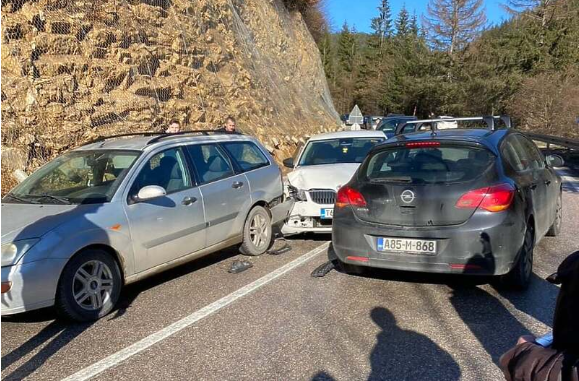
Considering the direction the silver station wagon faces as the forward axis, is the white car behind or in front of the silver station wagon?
behind

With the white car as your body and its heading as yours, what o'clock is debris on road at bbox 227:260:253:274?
The debris on road is roughly at 1 o'clock from the white car.

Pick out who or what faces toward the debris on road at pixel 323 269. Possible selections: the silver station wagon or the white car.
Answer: the white car

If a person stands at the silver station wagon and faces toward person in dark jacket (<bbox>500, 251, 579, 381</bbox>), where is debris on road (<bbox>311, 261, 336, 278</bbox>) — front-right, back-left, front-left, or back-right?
front-left

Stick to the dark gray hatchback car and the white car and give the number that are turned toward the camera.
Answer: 1

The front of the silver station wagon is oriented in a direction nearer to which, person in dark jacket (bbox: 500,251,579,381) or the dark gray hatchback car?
the person in dark jacket

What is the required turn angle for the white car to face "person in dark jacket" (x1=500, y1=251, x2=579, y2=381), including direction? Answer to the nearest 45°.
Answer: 0° — it already faces them

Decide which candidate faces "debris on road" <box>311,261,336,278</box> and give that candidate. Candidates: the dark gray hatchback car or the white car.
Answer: the white car

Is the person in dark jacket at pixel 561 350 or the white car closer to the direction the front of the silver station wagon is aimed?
the person in dark jacket

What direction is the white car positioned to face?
toward the camera

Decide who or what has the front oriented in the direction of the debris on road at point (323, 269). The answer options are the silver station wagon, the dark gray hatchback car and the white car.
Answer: the white car

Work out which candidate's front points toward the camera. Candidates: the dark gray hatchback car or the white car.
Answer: the white car

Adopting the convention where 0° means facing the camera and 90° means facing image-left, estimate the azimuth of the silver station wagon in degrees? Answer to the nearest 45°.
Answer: approximately 45°

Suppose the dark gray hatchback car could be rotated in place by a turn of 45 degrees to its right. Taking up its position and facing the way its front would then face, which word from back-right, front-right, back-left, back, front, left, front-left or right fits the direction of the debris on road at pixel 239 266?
back

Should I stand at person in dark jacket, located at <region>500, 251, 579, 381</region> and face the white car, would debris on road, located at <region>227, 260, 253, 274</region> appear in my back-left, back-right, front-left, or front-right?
front-left
